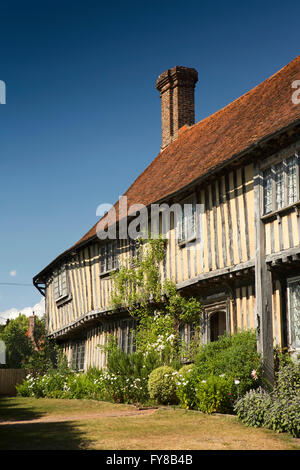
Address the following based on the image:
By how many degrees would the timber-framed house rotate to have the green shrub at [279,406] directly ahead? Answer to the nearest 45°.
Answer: approximately 45° to its left

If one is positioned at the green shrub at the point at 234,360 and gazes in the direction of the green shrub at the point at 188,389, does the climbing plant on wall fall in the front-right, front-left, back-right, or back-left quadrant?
front-right

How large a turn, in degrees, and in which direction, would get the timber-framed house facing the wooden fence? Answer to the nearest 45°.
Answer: approximately 90° to its right

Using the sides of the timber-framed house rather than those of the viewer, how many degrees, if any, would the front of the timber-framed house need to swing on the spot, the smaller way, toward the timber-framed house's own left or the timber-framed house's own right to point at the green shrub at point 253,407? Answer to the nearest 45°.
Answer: approximately 45° to the timber-framed house's own left

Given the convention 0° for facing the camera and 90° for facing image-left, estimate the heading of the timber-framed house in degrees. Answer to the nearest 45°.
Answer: approximately 45°
